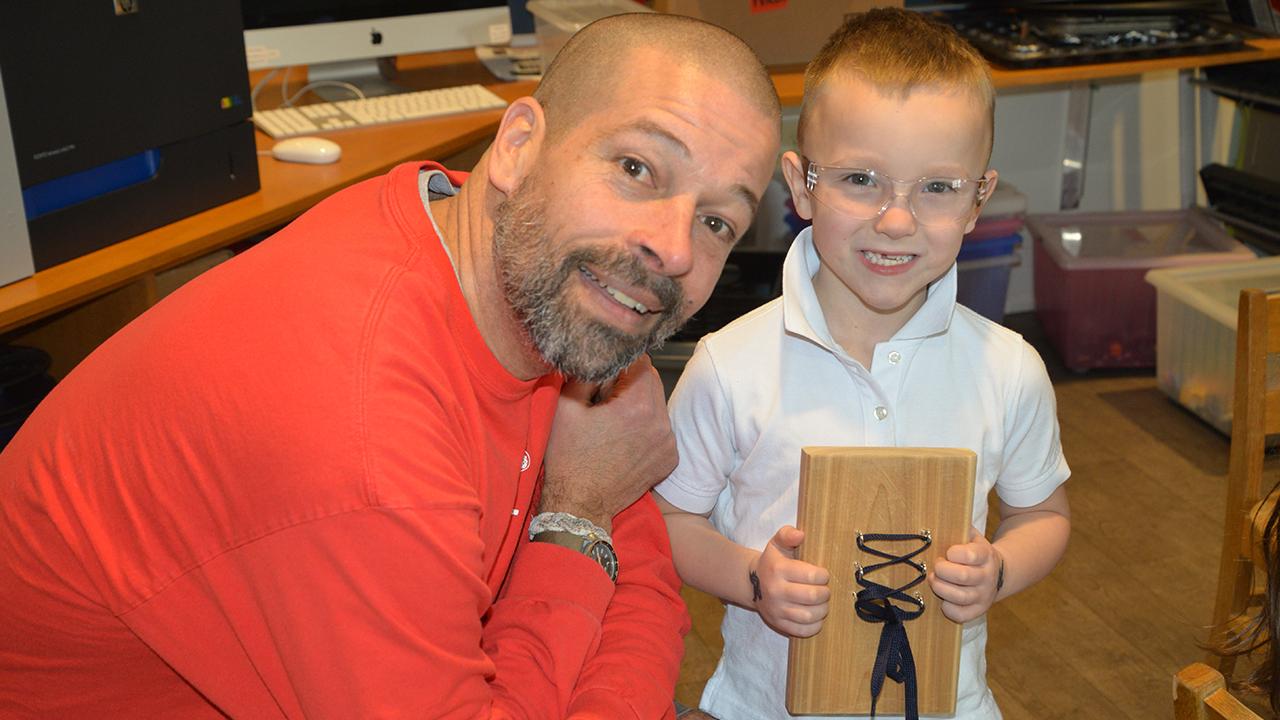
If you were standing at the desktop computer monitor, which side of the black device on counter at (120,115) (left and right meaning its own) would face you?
left

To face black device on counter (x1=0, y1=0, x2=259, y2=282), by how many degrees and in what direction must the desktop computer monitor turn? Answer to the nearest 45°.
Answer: approximately 45° to its right

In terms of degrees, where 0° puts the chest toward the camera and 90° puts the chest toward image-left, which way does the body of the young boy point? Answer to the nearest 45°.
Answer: approximately 0°

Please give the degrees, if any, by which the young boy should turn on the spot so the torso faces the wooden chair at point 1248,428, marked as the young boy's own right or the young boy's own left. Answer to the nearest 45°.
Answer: approximately 135° to the young boy's own left

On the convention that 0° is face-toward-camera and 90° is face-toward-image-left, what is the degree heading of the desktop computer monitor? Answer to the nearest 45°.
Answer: approximately 315°

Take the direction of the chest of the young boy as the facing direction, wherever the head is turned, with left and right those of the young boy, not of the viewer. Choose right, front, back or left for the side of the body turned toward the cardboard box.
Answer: back

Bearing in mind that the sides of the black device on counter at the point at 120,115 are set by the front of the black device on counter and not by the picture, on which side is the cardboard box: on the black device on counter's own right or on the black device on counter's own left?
on the black device on counter's own left
